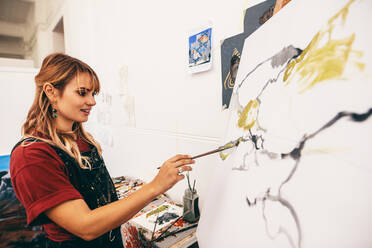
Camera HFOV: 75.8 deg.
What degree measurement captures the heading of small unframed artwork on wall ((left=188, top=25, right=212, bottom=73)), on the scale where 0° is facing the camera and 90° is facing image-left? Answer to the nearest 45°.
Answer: approximately 45°

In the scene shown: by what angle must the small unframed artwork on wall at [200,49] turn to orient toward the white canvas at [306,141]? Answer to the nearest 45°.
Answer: approximately 45° to its left
